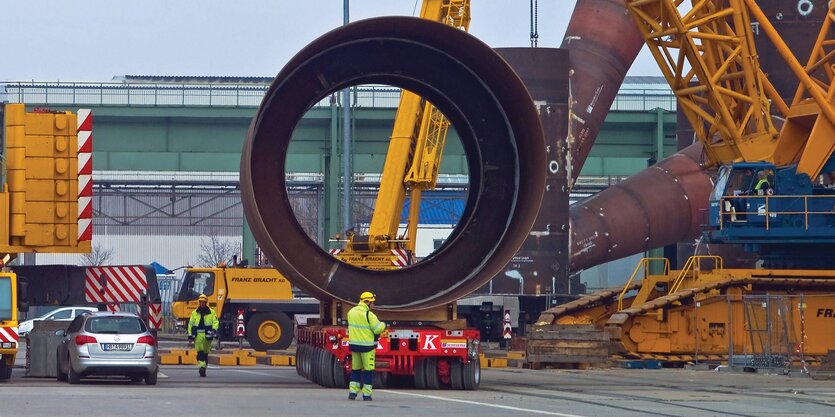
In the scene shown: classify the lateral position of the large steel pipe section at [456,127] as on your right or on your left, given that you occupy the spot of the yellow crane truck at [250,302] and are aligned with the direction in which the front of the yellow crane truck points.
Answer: on your left

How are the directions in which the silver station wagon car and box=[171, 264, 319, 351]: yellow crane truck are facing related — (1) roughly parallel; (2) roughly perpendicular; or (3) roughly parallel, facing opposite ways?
roughly perpendicular

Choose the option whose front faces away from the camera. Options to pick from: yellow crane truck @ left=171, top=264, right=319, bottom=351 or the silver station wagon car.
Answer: the silver station wagon car

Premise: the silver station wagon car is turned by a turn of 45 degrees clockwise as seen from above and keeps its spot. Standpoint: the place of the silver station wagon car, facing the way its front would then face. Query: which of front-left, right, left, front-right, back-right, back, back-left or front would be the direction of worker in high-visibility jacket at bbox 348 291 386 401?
right

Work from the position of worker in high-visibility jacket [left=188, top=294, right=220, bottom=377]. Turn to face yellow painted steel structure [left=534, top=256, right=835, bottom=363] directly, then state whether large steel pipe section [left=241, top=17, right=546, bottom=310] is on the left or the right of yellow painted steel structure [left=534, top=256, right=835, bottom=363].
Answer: right

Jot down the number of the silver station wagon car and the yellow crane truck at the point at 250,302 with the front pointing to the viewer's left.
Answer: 1

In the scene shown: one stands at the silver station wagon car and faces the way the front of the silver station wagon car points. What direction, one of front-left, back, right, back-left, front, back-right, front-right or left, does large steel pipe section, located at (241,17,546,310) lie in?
right

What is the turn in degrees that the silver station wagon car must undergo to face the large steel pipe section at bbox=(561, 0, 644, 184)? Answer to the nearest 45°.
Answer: approximately 45° to its right

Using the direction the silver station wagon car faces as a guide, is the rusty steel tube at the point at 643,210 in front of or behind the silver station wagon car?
in front

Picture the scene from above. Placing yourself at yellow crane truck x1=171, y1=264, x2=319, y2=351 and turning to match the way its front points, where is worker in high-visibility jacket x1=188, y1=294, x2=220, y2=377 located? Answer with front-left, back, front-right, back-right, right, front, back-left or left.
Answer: left

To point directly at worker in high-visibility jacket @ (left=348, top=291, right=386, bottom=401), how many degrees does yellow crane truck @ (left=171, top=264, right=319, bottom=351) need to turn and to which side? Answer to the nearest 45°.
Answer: approximately 90° to its left

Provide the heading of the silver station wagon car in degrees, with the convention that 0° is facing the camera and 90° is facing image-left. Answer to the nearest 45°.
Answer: approximately 180°

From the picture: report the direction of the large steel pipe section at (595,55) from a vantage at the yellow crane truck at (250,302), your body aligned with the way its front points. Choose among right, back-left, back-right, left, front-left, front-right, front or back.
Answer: back

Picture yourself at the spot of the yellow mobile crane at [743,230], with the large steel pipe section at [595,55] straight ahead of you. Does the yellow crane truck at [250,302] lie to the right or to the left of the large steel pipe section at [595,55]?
left

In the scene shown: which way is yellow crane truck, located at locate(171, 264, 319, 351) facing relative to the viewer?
to the viewer's left

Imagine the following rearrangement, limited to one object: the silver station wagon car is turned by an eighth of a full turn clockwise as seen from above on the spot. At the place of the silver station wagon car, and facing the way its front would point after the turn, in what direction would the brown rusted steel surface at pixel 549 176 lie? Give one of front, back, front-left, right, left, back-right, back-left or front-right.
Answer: front

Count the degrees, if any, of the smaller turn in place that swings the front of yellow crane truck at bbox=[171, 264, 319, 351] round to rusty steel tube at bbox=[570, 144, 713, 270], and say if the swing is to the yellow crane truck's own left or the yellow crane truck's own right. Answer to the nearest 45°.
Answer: approximately 180°
